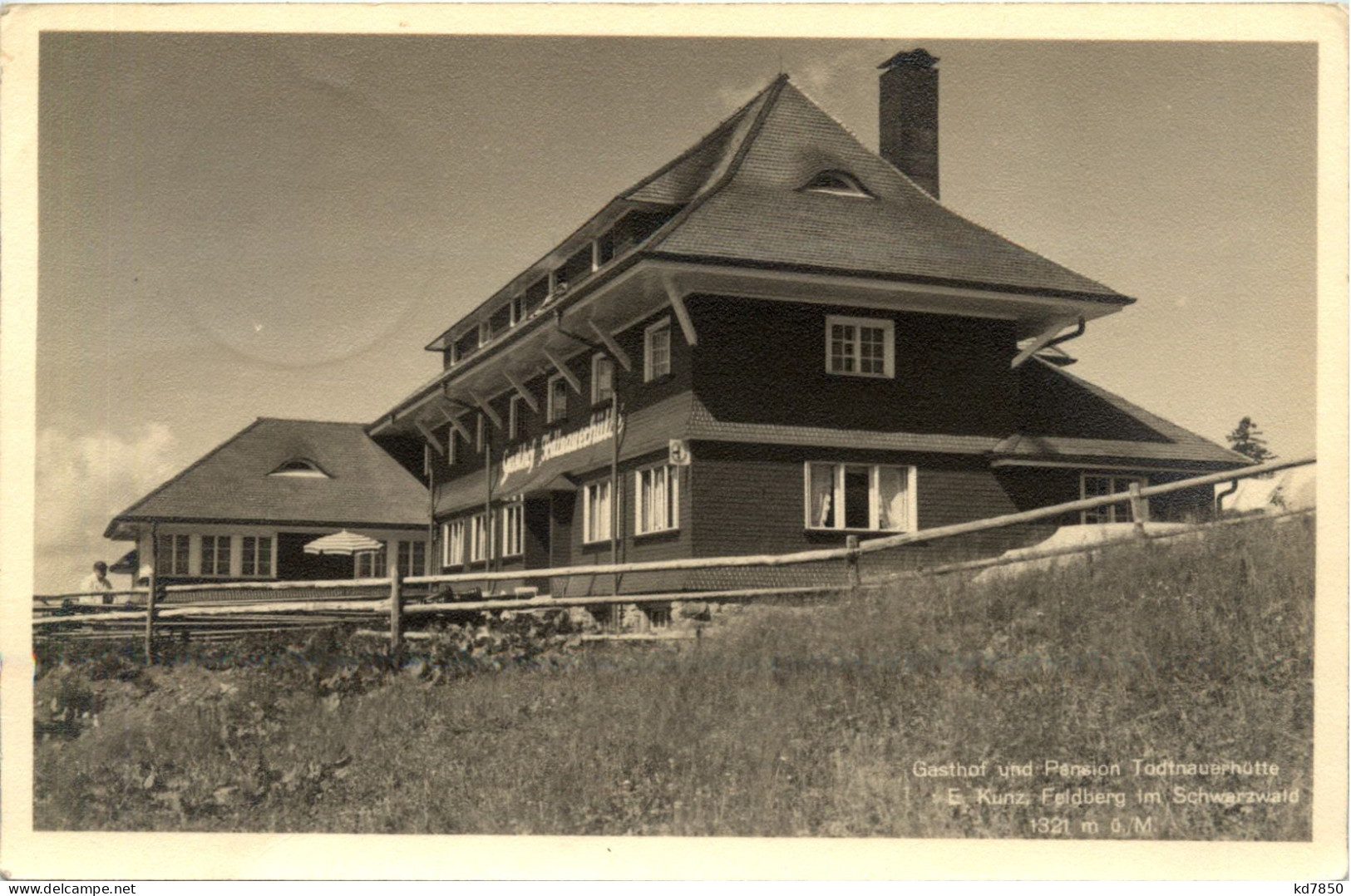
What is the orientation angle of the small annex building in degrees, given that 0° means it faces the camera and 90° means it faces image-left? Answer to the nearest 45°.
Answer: approximately 0°
